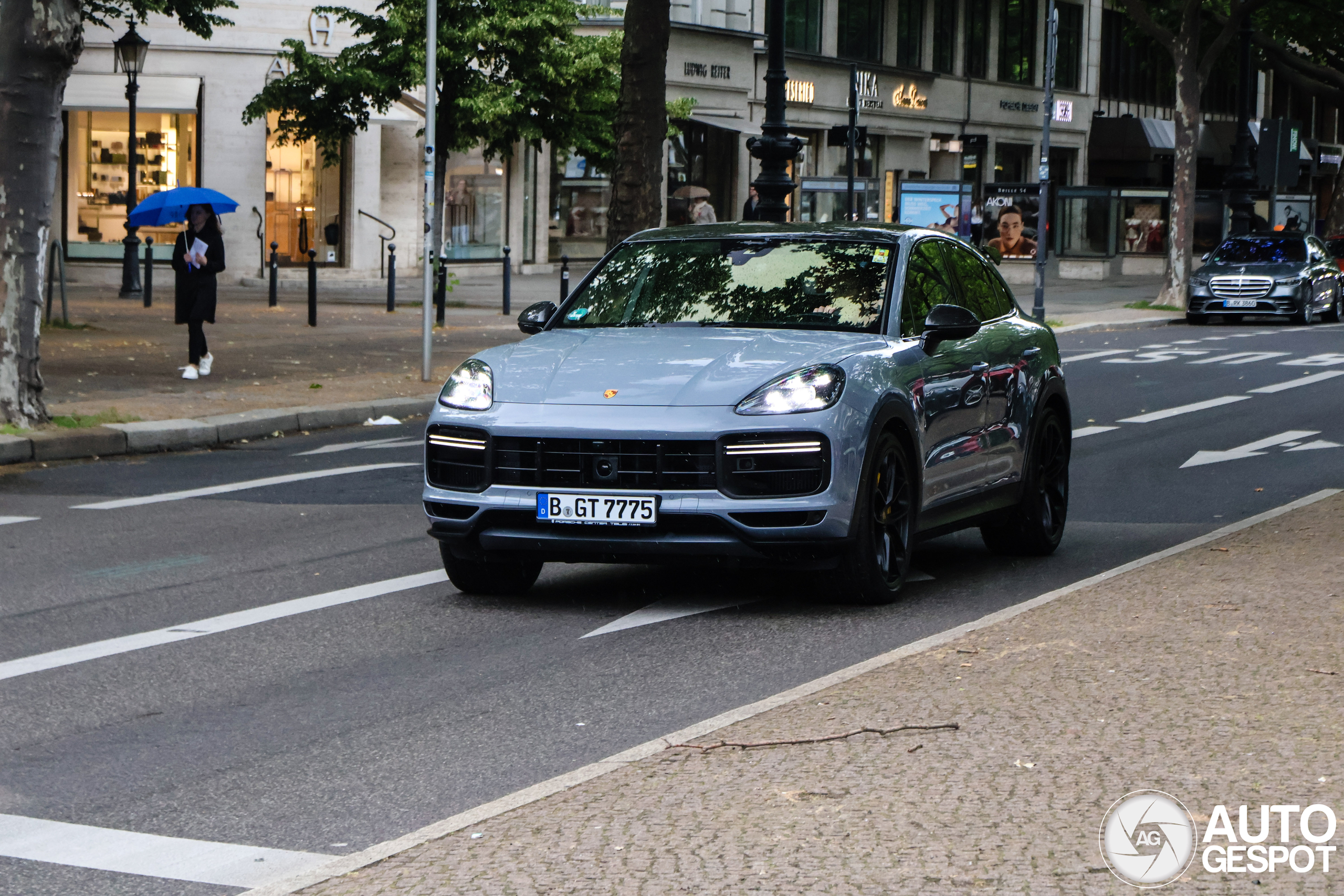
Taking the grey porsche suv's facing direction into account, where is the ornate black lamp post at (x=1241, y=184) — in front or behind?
behind

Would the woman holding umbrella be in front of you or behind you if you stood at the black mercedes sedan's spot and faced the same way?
in front

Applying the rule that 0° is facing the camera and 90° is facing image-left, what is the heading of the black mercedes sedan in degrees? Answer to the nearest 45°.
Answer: approximately 45°

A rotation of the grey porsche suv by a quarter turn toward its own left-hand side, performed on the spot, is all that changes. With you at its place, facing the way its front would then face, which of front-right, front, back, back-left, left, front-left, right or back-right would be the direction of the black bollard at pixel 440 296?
back-left

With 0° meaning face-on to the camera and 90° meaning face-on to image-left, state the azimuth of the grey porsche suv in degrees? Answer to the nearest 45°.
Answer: approximately 45°

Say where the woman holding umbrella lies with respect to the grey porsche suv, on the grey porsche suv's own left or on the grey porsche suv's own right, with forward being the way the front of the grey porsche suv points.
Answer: on the grey porsche suv's own right

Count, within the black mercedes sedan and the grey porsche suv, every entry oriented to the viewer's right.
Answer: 0

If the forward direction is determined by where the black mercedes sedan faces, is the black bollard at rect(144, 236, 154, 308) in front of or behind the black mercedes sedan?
in front

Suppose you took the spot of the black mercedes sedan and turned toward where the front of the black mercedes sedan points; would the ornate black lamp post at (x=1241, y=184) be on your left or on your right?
on your right
